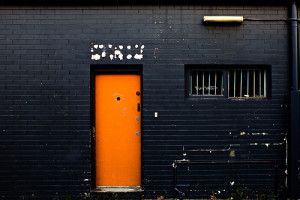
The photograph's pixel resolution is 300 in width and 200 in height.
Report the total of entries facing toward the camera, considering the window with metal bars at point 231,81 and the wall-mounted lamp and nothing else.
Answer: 2

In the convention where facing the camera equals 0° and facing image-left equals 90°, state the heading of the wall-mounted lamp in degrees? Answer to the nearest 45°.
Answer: approximately 0°

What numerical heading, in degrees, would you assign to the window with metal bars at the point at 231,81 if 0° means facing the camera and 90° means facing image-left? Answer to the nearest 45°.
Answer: approximately 0°

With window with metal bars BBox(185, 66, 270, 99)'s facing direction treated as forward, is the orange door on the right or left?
on its right
